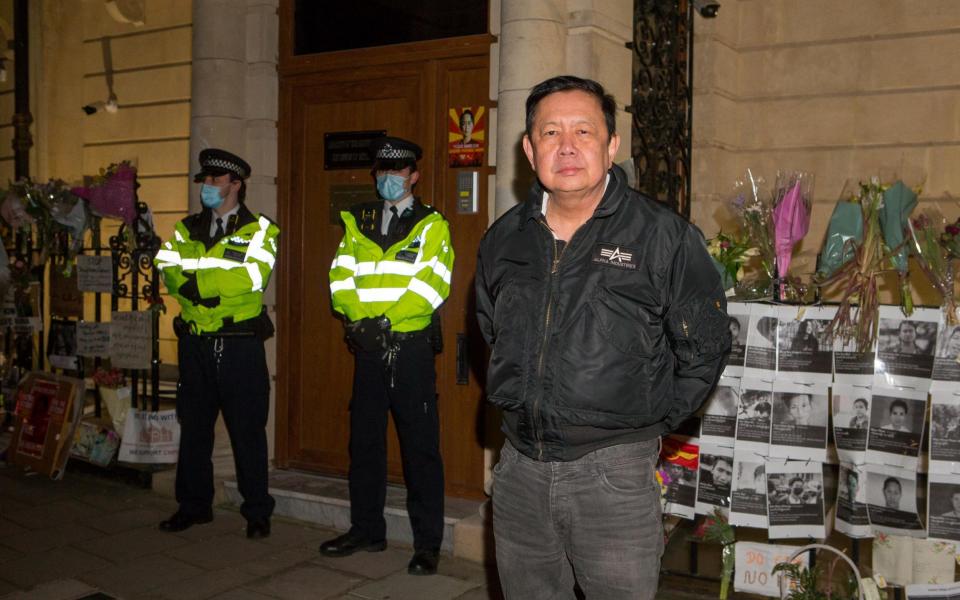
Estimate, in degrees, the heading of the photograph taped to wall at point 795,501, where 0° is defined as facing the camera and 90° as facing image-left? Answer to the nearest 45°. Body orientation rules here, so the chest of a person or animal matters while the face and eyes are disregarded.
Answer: approximately 0°

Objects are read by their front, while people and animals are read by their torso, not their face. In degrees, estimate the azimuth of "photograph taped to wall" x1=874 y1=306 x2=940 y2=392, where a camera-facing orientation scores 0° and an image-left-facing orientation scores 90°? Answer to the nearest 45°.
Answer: approximately 0°

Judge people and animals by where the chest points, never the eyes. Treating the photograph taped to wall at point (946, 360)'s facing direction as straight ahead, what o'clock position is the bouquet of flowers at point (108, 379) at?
The bouquet of flowers is roughly at 3 o'clock from the photograph taped to wall.

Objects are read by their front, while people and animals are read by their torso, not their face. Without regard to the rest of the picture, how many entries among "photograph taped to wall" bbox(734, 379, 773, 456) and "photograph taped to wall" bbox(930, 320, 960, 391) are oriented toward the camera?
2
